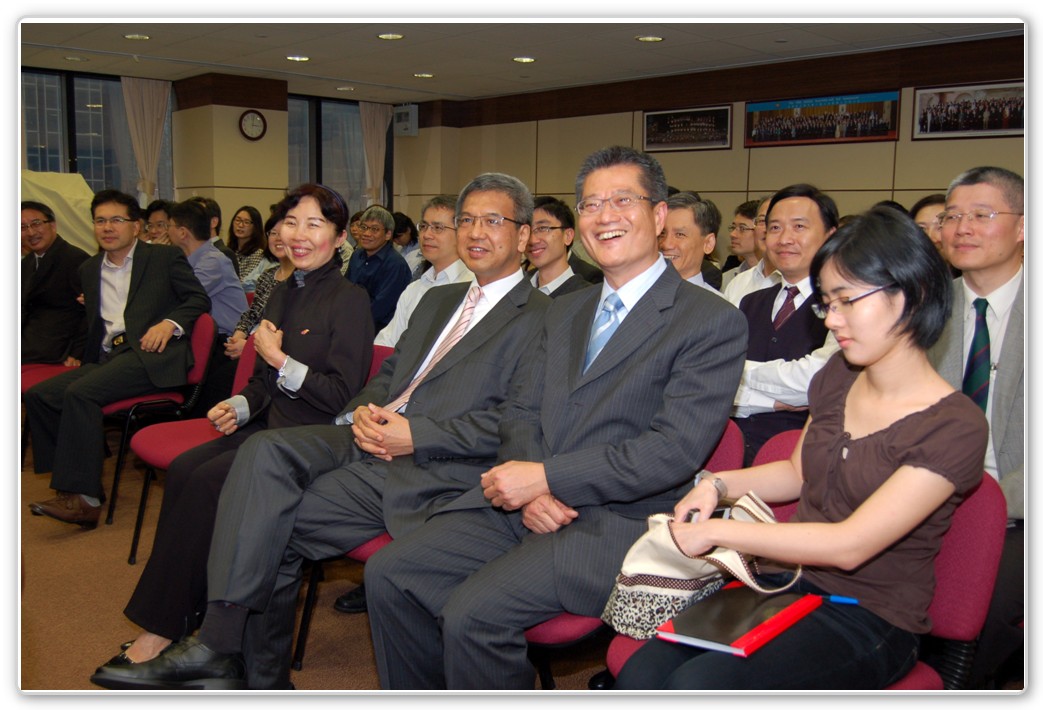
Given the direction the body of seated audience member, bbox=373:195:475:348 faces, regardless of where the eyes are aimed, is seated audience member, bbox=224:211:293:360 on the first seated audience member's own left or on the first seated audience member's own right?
on the first seated audience member's own right

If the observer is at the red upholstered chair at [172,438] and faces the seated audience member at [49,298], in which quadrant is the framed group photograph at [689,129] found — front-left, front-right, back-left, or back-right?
front-right

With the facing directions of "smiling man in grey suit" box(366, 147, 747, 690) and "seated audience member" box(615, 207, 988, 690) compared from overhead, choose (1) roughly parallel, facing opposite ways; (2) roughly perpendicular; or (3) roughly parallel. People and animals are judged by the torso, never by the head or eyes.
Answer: roughly parallel

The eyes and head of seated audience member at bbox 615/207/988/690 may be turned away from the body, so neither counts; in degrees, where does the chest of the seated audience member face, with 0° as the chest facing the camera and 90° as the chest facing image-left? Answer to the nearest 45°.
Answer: approximately 45°

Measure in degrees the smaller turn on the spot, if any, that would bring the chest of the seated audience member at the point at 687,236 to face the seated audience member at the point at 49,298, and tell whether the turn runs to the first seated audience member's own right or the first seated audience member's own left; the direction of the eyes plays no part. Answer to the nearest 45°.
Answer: approximately 45° to the first seated audience member's own right

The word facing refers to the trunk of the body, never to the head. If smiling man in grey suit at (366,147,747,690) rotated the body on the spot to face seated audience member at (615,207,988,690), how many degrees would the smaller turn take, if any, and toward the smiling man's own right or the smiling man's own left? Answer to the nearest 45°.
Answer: approximately 90° to the smiling man's own left

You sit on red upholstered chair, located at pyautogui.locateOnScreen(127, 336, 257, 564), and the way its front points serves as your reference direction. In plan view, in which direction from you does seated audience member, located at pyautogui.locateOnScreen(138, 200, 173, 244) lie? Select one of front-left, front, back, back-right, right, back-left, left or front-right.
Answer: back-right

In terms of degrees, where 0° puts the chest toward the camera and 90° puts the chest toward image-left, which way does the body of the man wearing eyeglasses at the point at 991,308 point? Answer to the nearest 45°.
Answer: approximately 45°

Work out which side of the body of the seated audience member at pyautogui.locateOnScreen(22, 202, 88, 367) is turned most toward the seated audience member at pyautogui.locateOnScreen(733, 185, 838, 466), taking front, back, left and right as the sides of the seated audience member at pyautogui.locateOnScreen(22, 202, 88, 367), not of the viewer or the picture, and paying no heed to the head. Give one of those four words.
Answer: left

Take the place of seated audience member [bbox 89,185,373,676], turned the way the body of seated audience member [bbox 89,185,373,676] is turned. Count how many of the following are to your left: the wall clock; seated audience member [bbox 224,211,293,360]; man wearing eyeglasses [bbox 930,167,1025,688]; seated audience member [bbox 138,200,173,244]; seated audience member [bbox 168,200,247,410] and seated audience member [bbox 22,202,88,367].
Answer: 1

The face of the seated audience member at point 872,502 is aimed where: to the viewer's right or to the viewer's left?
to the viewer's left

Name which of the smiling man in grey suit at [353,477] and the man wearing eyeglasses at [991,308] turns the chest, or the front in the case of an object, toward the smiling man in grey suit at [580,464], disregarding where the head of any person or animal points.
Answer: the man wearing eyeglasses

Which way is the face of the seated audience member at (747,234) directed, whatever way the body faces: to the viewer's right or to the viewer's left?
to the viewer's left

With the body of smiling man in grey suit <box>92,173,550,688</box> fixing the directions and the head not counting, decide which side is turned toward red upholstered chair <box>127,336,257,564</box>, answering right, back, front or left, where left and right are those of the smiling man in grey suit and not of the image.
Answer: right

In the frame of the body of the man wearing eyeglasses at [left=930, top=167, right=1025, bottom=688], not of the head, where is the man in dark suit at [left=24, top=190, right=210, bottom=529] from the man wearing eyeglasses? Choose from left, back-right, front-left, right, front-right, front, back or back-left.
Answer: front-right

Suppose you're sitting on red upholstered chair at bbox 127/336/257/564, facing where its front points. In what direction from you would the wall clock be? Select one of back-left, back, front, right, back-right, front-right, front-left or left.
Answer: back-right

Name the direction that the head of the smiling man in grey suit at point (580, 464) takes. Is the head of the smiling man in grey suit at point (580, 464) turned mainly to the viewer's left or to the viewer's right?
to the viewer's left
